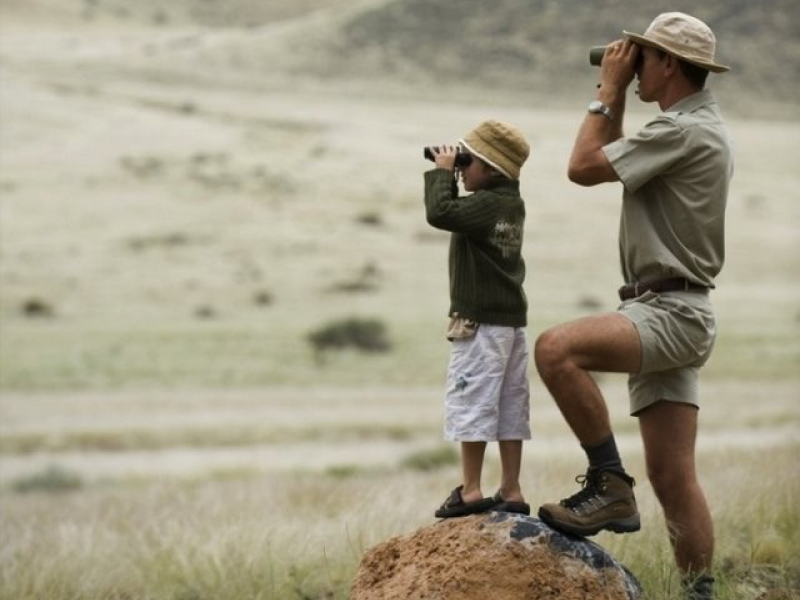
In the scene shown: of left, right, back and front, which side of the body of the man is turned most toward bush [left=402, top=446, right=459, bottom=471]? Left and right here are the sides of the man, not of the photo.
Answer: right

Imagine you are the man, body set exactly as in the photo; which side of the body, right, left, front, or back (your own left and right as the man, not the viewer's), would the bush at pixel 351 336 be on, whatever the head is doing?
right

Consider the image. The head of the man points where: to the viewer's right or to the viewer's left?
to the viewer's left

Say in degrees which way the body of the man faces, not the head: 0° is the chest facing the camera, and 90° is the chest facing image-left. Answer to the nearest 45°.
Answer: approximately 90°
